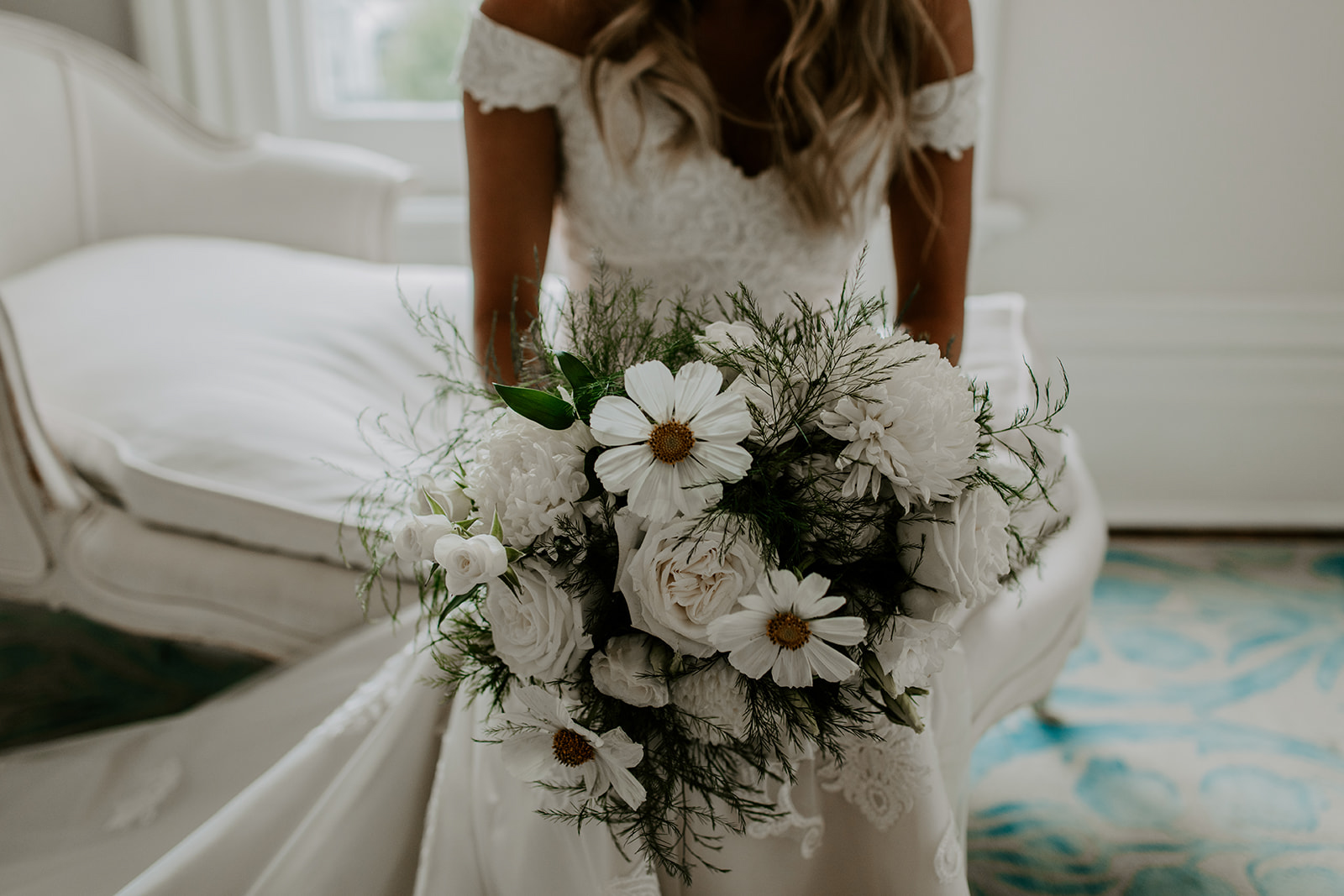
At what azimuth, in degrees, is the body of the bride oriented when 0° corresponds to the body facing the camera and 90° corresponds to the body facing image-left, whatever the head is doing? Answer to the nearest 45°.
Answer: approximately 0°
